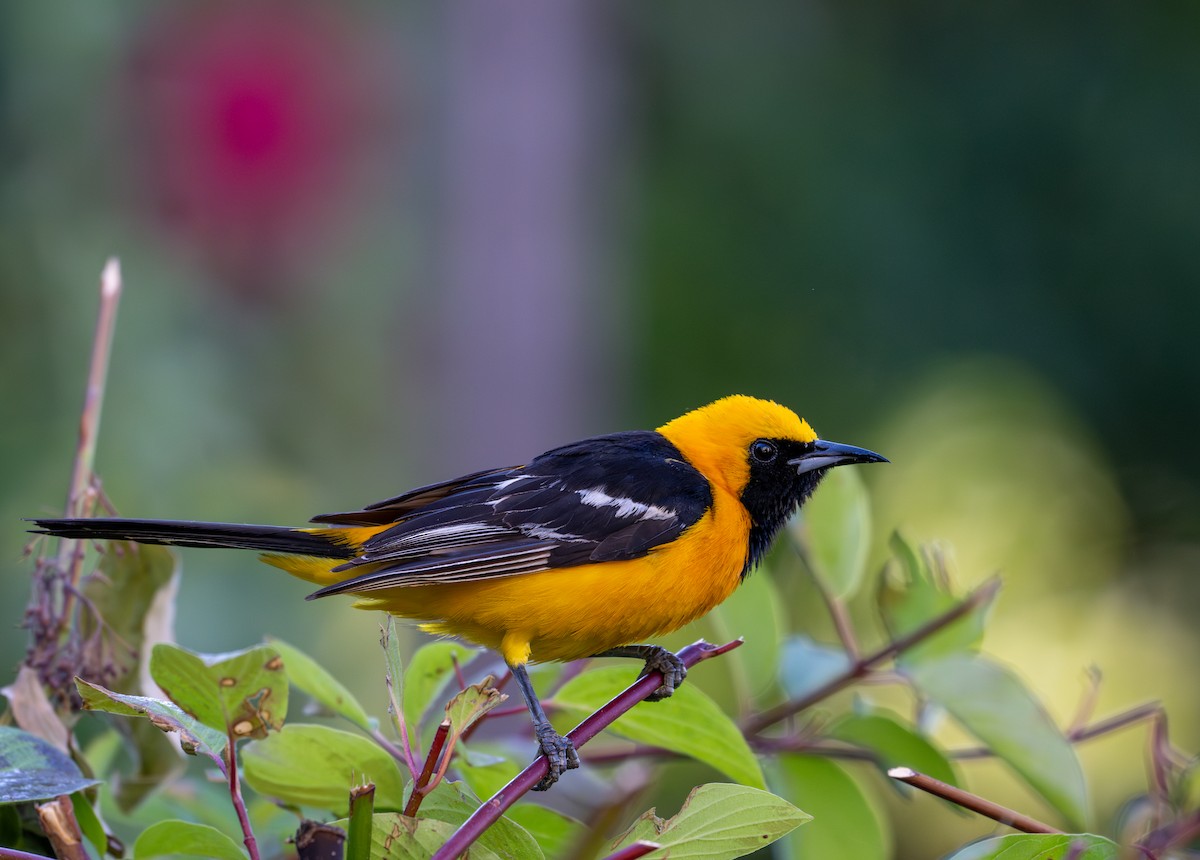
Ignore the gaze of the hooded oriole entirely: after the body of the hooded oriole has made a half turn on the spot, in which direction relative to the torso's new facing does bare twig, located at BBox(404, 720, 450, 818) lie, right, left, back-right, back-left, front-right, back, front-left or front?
left

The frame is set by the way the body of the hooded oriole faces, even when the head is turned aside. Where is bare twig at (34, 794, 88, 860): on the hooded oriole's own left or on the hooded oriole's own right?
on the hooded oriole's own right

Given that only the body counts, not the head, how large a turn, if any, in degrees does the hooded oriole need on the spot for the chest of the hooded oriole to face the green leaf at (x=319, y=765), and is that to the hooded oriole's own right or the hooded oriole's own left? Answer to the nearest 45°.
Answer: approximately 180°

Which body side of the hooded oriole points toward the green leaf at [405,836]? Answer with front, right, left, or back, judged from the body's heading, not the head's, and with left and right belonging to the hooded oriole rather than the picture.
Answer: back

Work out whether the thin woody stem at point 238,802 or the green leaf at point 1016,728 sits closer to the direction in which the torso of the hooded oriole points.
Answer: the green leaf

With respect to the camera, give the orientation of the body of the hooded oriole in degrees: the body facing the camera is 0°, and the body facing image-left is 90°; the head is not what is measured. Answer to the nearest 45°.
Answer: approximately 270°

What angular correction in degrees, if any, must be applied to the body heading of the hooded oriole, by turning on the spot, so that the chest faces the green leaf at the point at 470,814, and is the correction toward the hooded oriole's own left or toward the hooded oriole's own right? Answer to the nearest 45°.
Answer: approximately 90° to the hooded oriole's own right

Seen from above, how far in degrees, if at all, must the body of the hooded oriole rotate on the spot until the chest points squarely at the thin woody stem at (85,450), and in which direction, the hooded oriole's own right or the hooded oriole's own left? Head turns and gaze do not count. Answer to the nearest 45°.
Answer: approximately 135° to the hooded oriole's own right
